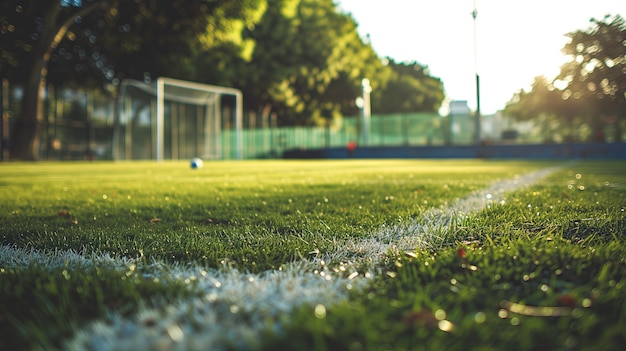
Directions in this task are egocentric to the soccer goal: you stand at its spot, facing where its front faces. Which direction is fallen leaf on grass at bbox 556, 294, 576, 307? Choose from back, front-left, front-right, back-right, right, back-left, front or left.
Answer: front-right

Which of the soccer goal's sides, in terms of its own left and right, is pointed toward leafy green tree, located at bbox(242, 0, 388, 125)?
left

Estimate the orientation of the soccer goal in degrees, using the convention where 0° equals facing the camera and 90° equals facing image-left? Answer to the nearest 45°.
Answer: approximately 315°

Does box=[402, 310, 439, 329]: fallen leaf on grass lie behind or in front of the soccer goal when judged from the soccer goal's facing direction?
in front

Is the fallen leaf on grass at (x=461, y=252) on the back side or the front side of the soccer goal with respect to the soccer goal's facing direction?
on the front side
